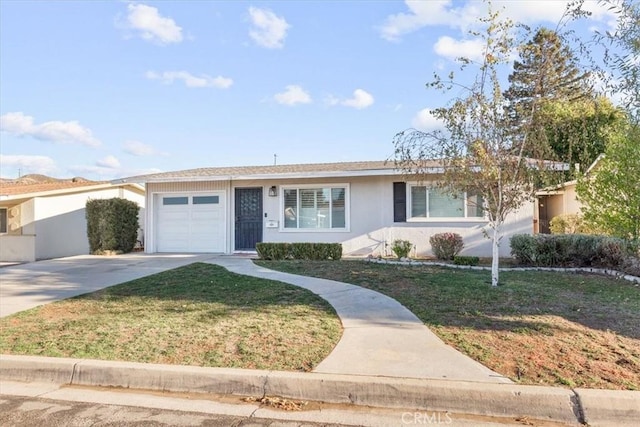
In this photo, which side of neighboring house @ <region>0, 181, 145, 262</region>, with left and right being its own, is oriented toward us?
front

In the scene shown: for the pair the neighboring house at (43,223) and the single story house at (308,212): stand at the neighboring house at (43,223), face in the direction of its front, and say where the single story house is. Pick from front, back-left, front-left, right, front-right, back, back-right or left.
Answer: front-left

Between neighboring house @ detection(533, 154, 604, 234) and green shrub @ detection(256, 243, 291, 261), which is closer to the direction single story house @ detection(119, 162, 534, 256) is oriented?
the green shrub

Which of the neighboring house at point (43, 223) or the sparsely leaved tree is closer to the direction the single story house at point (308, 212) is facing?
the sparsely leaved tree

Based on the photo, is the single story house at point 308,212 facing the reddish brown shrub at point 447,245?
no

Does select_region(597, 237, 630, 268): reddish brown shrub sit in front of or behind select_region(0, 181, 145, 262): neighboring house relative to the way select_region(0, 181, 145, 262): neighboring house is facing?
in front

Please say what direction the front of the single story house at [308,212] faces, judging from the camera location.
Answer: facing the viewer

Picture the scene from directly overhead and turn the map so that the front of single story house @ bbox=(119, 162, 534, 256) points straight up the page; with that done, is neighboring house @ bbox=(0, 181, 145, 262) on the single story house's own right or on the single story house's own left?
on the single story house's own right

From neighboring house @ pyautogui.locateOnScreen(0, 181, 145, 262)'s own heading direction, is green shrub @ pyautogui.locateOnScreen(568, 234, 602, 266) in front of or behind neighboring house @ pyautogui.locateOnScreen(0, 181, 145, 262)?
in front

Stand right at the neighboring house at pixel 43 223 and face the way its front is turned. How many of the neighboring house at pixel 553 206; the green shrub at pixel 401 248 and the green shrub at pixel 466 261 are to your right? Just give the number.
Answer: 0

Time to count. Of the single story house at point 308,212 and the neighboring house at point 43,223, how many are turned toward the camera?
2

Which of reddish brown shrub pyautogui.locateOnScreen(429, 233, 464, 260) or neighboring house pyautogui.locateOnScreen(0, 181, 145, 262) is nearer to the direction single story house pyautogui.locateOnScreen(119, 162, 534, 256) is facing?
the reddish brown shrub
